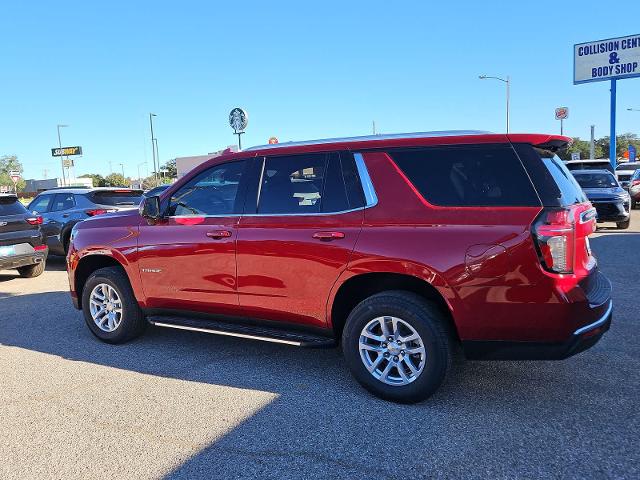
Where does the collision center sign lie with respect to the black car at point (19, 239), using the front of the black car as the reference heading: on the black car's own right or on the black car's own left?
on the black car's own right

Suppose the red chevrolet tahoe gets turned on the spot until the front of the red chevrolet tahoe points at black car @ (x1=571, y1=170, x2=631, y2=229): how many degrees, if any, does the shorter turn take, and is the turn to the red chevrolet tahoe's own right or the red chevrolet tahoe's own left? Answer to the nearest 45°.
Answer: approximately 90° to the red chevrolet tahoe's own right

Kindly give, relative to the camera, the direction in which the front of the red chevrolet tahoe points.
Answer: facing away from the viewer and to the left of the viewer

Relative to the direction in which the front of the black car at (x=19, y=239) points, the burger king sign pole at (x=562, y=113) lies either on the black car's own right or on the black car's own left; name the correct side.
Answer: on the black car's own right

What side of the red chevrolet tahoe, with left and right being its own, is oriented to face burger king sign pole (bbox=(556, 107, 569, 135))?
right

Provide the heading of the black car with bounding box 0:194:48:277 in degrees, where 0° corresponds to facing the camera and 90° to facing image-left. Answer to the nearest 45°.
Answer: approximately 135°

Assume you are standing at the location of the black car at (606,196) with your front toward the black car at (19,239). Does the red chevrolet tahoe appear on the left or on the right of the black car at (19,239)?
left

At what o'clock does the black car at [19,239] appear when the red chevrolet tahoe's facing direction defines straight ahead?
The black car is roughly at 12 o'clock from the red chevrolet tahoe.
